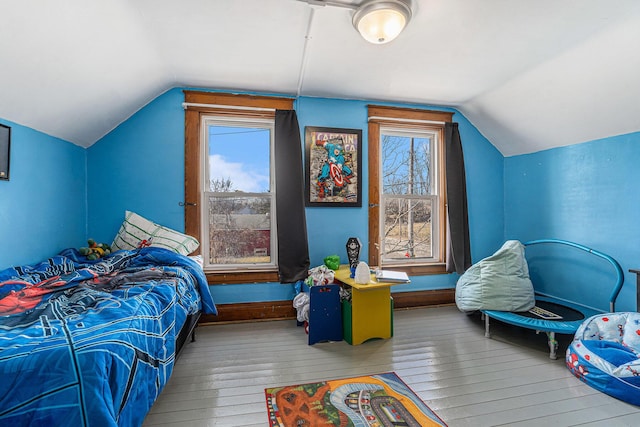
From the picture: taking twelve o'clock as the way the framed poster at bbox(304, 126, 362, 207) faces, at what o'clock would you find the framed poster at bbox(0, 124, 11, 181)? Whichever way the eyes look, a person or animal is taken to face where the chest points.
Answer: the framed poster at bbox(0, 124, 11, 181) is roughly at 2 o'clock from the framed poster at bbox(304, 126, 362, 207).

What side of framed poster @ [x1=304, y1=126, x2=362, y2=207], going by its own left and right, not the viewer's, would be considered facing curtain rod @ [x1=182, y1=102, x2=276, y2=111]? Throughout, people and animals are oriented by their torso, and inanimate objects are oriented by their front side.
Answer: right

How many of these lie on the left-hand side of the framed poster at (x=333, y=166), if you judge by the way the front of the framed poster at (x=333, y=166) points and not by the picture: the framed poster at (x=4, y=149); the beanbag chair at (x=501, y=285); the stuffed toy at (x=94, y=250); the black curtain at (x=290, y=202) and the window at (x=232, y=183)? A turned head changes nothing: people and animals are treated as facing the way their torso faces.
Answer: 1

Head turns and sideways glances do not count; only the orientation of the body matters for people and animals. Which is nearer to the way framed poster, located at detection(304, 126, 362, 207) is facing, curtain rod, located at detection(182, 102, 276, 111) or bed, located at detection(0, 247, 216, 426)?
the bed

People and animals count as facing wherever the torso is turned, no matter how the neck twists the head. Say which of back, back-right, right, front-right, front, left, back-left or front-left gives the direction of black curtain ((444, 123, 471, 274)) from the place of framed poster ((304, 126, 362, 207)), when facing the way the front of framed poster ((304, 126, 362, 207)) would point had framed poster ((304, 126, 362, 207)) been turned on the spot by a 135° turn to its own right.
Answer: back-right

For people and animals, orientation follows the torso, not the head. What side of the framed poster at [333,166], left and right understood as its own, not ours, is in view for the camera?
front

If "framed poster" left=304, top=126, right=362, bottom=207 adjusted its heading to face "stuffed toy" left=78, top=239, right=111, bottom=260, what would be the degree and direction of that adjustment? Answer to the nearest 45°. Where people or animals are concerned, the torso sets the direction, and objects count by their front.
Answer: approximately 90° to its right

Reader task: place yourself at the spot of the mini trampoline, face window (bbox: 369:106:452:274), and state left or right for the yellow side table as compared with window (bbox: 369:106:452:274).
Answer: left

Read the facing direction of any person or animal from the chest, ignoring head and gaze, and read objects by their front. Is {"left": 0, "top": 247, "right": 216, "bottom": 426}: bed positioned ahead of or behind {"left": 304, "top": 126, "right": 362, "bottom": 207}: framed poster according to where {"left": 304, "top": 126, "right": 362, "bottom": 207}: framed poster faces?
ahead

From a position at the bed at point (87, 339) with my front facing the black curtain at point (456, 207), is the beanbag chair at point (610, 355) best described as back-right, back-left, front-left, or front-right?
front-right

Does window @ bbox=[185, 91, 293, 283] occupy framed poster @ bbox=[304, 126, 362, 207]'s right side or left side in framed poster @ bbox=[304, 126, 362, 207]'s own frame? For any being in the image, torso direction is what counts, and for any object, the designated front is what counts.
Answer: on its right

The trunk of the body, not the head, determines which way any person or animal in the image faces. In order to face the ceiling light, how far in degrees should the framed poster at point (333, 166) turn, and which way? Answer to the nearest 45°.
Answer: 0° — it already faces it
